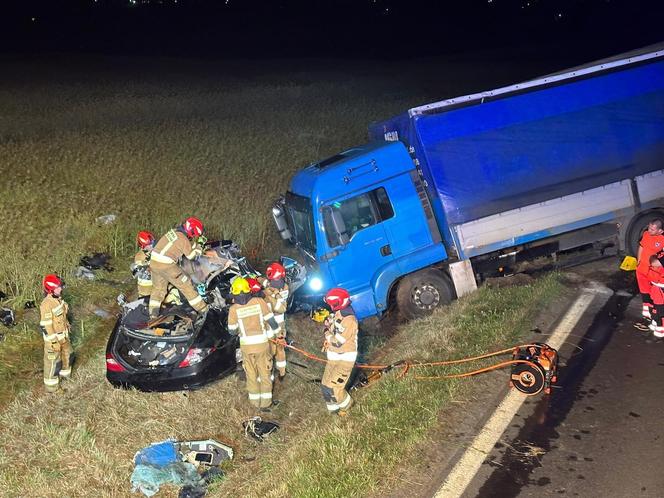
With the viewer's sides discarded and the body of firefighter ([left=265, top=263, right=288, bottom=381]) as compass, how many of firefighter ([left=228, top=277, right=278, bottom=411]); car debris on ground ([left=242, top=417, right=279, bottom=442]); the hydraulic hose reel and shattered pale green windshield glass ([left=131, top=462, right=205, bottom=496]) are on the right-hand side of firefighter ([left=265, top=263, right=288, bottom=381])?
0

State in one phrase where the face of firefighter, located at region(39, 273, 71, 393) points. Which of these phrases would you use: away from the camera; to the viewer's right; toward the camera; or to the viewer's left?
to the viewer's right

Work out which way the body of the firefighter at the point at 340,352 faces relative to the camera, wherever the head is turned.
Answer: to the viewer's left

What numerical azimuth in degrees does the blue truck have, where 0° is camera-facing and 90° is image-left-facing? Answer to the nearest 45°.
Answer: approximately 90°

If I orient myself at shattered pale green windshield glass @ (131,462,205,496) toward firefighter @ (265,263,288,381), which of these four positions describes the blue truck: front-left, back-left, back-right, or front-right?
front-right

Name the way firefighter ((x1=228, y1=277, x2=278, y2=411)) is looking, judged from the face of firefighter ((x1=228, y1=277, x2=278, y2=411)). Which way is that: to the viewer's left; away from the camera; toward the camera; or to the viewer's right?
away from the camera

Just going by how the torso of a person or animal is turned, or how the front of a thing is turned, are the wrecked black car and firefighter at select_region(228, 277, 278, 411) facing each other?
no

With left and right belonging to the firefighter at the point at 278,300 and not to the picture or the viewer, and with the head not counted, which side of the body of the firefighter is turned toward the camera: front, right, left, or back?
left

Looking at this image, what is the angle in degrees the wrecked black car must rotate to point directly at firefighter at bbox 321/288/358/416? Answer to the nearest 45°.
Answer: approximately 90° to its right

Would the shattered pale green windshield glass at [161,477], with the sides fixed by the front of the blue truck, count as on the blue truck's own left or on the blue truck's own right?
on the blue truck's own left

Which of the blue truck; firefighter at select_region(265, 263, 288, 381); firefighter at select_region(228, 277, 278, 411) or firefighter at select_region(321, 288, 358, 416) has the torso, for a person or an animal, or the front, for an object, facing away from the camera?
firefighter at select_region(228, 277, 278, 411)

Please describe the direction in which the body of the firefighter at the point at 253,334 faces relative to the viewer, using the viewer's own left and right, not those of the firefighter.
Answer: facing away from the viewer

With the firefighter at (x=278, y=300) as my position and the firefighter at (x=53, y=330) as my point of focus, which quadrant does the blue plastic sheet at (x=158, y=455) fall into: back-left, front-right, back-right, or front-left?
front-left

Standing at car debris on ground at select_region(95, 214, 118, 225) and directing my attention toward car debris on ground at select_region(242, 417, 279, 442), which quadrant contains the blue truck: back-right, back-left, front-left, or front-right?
front-left
